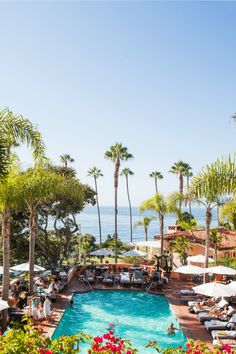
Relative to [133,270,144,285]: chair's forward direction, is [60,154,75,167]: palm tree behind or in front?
behind

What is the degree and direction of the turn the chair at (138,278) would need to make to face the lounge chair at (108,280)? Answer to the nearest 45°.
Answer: approximately 90° to its right

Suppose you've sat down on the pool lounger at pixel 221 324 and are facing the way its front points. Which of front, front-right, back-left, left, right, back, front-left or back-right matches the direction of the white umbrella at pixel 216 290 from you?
right

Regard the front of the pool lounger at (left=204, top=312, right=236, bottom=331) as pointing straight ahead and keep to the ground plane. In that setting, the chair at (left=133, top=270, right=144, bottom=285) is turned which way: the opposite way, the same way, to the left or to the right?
to the left

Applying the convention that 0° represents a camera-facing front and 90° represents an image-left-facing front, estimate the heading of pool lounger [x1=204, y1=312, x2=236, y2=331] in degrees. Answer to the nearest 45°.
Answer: approximately 90°

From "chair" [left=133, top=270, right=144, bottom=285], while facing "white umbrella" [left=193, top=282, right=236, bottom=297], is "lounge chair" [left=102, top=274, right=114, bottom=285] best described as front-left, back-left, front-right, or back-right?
back-right

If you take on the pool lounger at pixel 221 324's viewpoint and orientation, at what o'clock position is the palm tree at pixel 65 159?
The palm tree is roughly at 2 o'clock from the pool lounger.

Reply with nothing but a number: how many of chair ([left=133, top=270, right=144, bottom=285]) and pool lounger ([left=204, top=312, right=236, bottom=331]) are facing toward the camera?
1

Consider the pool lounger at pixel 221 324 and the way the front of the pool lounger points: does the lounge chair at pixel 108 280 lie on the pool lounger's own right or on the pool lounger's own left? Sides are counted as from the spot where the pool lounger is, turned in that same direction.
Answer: on the pool lounger's own right

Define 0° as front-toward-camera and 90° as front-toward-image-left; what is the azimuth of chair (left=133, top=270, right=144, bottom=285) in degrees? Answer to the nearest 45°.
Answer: approximately 0°
